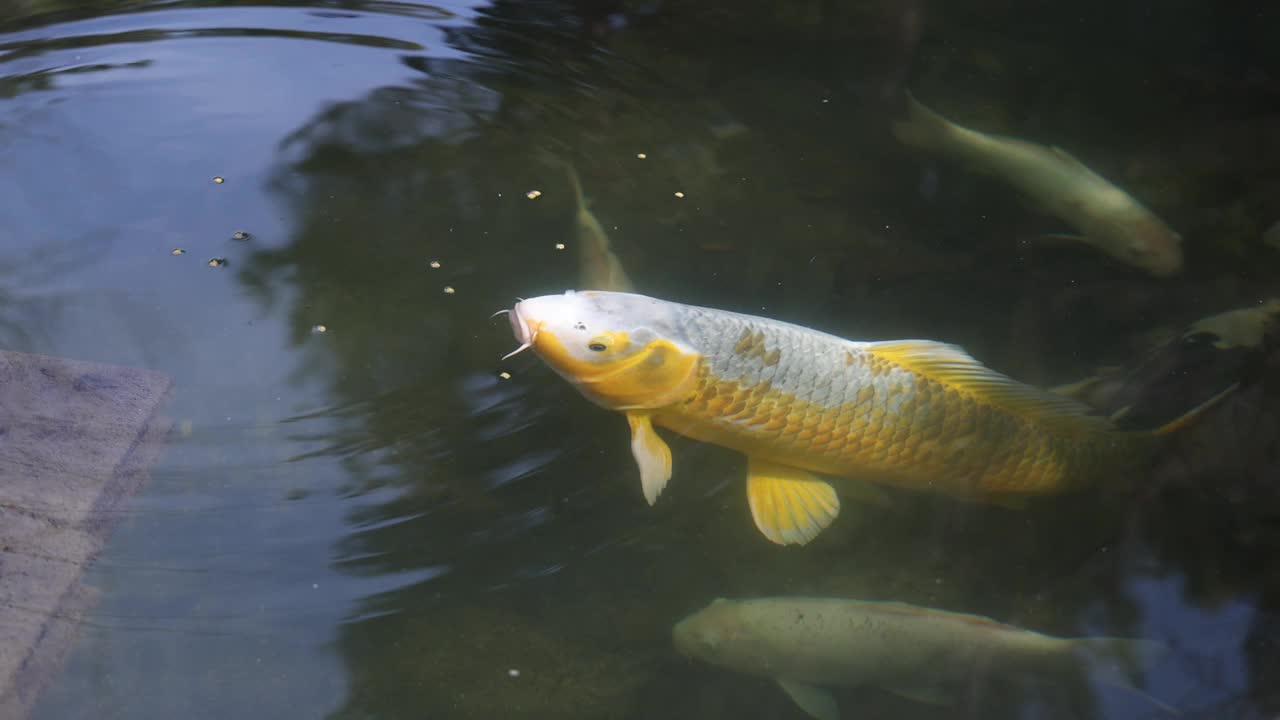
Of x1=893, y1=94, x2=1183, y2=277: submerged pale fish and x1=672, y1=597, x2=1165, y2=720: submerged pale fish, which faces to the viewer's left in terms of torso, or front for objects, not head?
x1=672, y1=597, x2=1165, y2=720: submerged pale fish

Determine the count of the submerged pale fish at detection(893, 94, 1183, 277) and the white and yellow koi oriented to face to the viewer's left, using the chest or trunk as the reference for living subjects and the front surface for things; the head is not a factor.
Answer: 1

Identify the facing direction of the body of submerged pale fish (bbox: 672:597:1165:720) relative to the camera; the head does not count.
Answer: to the viewer's left

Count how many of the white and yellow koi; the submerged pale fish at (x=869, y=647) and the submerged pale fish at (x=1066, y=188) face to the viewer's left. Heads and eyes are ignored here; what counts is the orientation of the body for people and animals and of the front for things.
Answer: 2

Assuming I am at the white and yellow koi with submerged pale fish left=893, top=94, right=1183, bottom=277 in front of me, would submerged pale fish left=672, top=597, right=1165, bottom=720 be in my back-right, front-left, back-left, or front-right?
back-right

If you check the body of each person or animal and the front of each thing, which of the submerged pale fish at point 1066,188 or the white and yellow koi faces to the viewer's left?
the white and yellow koi

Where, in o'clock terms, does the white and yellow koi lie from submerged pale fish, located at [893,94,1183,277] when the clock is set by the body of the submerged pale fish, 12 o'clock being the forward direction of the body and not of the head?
The white and yellow koi is roughly at 2 o'clock from the submerged pale fish.

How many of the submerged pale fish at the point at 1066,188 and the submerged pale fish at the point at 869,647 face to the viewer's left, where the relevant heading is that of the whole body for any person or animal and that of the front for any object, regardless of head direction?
1

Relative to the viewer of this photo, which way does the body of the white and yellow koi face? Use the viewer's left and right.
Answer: facing to the left of the viewer

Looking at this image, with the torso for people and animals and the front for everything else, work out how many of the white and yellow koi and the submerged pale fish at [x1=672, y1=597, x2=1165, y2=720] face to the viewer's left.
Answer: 2

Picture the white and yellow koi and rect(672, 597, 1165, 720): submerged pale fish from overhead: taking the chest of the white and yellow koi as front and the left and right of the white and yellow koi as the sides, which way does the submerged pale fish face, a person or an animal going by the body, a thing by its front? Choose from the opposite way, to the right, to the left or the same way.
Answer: the same way

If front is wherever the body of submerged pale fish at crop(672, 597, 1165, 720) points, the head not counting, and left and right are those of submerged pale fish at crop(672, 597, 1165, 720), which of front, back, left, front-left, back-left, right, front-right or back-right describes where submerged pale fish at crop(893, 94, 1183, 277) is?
right

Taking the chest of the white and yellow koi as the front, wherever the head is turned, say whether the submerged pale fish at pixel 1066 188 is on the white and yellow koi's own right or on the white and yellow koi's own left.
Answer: on the white and yellow koi's own right

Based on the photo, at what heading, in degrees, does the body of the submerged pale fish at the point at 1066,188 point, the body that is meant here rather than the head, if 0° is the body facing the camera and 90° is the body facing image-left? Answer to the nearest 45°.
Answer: approximately 315°

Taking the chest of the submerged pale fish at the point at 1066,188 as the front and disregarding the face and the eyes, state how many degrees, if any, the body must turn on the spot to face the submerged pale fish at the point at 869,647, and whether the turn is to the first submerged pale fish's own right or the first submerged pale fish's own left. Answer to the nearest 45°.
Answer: approximately 45° to the first submerged pale fish's own right
